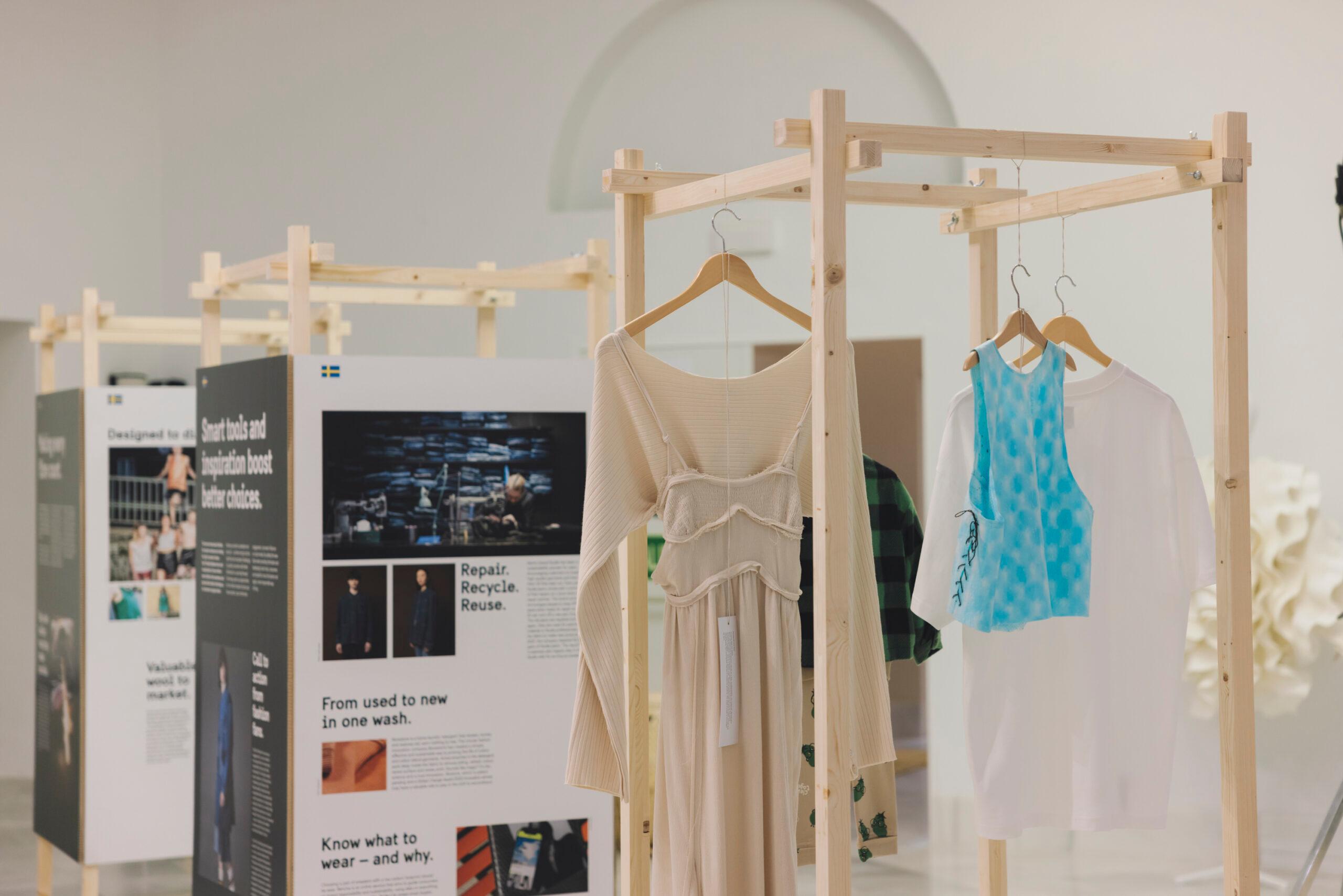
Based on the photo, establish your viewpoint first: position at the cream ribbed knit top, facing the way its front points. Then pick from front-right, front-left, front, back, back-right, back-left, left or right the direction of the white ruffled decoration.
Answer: back-left

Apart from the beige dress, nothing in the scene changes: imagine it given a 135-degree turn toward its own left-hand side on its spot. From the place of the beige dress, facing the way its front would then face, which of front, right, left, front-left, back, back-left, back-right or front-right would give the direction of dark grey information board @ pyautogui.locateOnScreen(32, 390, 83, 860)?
left

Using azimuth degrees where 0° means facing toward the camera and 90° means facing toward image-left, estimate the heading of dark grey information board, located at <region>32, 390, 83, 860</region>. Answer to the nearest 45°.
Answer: approximately 45°

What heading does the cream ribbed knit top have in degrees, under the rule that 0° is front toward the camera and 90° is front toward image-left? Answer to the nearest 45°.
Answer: approximately 0°

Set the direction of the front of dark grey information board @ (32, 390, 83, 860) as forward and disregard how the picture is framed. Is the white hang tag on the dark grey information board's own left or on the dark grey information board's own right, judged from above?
on the dark grey information board's own left

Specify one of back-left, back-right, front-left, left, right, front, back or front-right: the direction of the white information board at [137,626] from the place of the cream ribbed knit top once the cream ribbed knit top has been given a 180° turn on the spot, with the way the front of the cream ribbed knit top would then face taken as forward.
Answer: front-left
